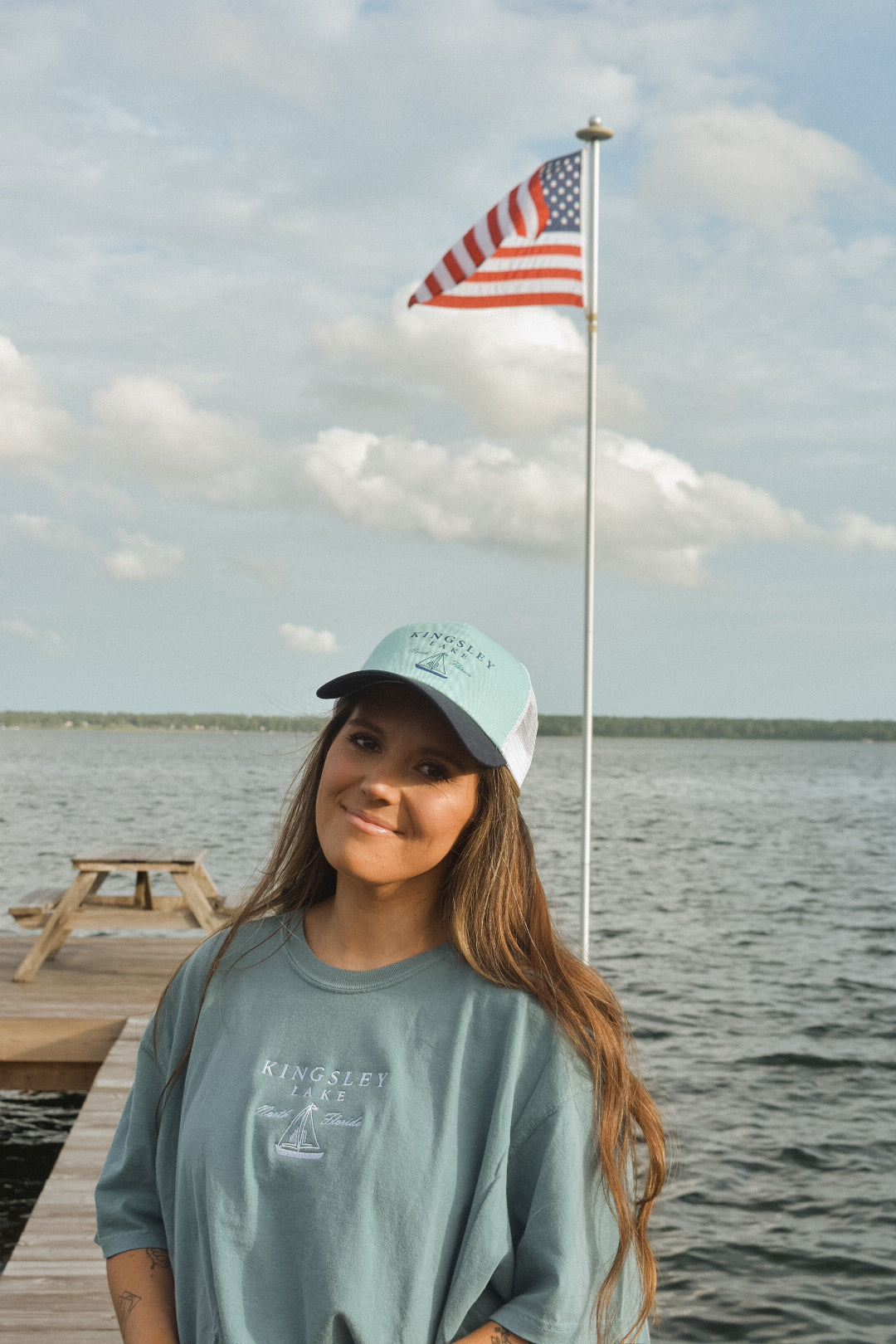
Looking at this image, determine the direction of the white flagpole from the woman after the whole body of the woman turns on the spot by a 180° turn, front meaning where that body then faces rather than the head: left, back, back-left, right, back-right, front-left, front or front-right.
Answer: front

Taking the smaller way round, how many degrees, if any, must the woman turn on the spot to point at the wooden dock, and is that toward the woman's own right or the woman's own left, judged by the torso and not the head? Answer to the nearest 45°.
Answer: approximately 180°

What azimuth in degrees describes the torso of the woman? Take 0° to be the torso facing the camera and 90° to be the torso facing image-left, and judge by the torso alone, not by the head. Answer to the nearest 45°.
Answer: approximately 0°

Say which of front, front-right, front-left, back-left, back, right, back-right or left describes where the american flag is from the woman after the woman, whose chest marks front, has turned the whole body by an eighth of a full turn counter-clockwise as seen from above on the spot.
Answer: back-left

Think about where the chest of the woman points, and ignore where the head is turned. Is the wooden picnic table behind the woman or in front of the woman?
behind
